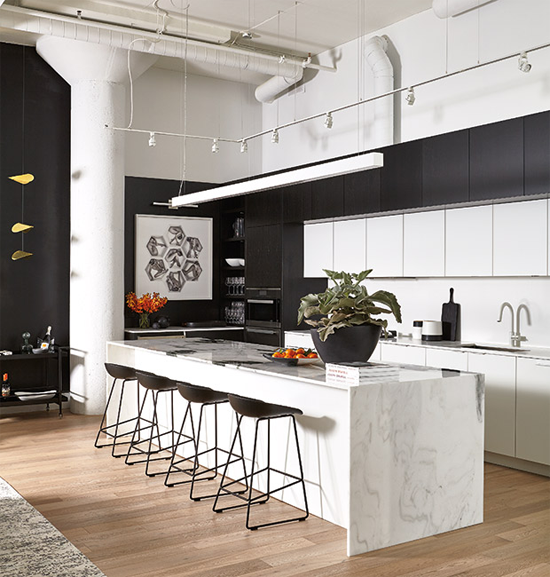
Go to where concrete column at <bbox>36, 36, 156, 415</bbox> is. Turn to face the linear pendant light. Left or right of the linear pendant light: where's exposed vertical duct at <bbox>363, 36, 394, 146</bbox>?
left

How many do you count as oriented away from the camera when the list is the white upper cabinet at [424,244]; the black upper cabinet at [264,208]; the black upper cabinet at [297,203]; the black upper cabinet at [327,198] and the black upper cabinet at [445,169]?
0

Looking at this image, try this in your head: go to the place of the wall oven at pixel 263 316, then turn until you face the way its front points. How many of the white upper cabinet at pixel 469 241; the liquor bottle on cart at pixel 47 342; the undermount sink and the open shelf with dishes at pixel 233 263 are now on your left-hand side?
2

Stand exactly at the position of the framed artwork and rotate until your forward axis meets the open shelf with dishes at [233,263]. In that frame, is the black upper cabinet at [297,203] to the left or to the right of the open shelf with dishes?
right

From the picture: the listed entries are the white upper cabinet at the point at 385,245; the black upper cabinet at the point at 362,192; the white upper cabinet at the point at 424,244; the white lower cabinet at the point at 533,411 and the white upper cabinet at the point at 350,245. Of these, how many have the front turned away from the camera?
0

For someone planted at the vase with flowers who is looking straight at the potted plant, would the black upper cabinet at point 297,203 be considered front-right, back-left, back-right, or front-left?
front-left

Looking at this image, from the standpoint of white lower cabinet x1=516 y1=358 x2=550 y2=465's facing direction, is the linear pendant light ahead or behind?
ahead

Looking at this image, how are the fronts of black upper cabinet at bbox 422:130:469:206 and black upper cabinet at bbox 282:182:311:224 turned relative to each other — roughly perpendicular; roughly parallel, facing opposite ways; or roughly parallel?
roughly parallel

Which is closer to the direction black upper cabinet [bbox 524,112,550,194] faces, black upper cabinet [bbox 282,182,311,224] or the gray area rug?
the gray area rug

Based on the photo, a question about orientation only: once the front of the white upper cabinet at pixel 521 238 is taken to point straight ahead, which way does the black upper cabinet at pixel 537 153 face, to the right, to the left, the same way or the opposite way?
the same way

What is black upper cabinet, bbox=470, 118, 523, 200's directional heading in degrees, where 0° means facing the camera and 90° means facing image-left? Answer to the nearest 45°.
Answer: approximately 45°

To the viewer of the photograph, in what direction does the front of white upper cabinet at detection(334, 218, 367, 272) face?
facing the viewer and to the left of the viewer

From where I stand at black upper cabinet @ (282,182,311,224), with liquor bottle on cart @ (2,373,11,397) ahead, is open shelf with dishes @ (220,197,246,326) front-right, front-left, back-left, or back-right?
front-right

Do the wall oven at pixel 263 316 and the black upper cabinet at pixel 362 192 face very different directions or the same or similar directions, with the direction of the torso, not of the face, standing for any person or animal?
same or similar directions
